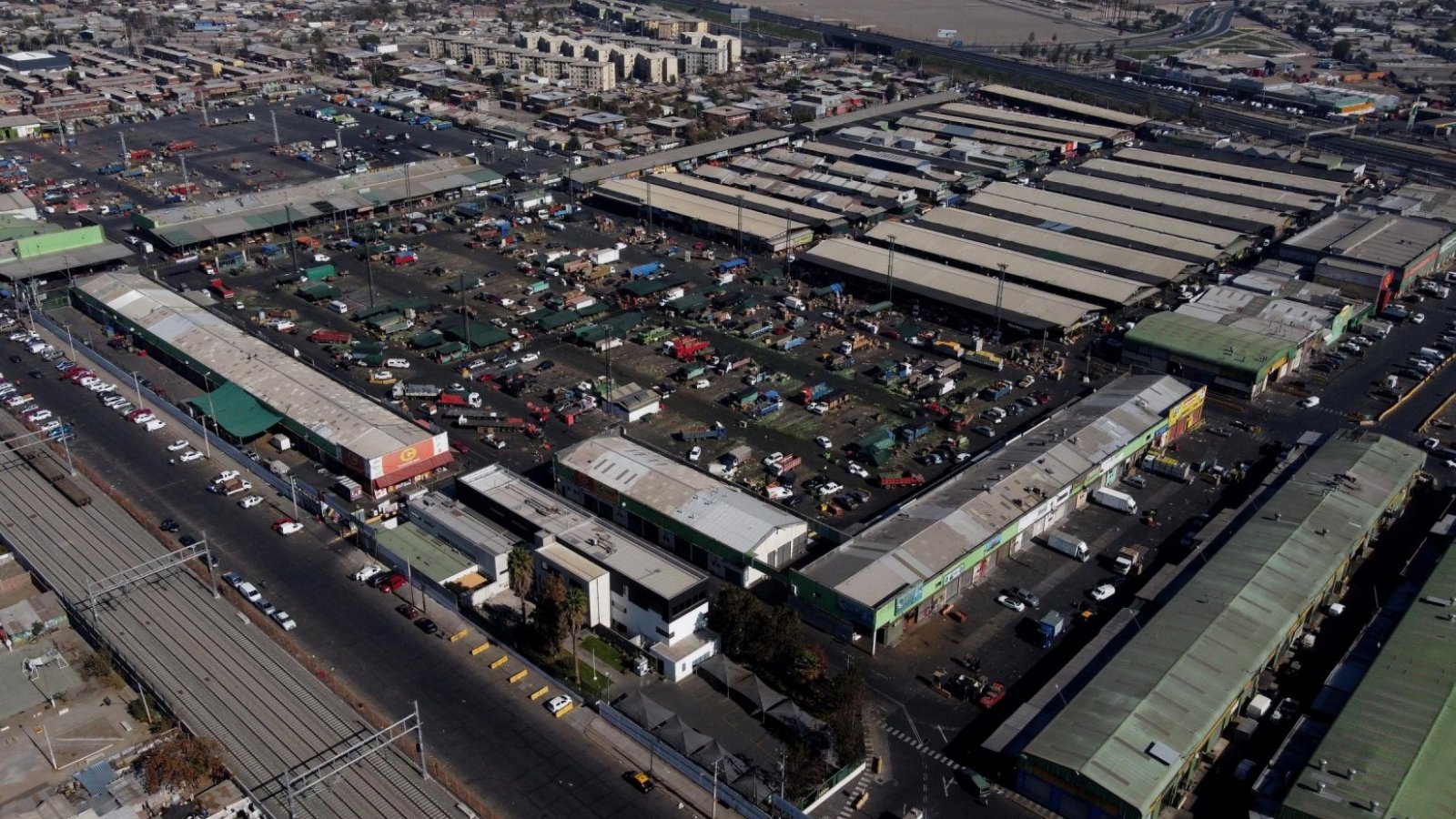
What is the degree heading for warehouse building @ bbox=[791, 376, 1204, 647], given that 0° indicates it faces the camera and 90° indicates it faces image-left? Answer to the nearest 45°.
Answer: approximately 315°

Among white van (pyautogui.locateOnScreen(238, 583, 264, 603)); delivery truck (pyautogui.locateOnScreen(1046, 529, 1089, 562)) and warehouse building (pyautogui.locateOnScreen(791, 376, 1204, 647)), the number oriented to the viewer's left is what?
0

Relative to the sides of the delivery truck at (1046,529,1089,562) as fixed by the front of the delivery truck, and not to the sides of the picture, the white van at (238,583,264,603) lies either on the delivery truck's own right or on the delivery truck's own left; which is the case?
on the delivery truck's own right

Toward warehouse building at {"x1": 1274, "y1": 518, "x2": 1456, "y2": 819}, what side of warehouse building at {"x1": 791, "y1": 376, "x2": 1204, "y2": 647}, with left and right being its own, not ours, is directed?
front

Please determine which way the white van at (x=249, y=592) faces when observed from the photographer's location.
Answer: facing the viewer and to the right of the viewer

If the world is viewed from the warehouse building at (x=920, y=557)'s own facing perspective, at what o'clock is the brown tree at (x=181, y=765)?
The brown tree is roughly at 3 o'clock from the warehouse building.

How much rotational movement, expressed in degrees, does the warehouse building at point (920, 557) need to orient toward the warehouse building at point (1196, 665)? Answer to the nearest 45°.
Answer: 0° — it already faces it

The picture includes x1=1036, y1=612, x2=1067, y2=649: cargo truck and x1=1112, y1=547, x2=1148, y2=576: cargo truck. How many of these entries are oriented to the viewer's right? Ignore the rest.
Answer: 0

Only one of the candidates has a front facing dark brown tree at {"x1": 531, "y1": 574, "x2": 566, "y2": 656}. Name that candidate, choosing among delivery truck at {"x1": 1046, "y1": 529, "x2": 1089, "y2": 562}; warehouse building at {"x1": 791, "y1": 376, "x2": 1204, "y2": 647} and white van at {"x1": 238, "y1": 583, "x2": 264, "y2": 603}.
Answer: the white van

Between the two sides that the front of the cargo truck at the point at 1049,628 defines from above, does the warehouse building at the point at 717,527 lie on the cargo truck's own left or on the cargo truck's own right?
on the cargo truck's own right

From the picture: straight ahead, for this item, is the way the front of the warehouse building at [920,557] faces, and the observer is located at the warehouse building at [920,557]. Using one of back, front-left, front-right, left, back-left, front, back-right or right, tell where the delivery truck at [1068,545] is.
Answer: left
